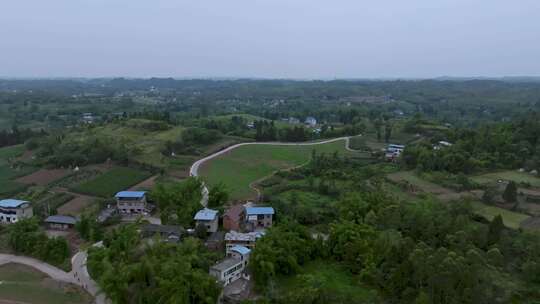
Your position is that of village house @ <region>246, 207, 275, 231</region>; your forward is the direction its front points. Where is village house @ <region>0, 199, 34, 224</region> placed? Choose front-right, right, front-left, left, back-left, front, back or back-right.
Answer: right

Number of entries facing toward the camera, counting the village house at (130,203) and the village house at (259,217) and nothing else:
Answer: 2

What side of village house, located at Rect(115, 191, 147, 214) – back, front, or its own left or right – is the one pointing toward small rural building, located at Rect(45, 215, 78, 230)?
right

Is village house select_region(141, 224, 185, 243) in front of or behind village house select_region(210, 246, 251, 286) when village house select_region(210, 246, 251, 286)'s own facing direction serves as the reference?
behind

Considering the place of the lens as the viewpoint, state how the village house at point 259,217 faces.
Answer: facing the viewer

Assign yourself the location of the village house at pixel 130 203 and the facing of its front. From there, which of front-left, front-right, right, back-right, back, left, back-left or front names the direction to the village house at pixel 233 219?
front-left

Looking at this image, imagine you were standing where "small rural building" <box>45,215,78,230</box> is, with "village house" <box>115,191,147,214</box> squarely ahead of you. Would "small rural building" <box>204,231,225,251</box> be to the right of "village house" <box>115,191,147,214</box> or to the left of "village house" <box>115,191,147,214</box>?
right

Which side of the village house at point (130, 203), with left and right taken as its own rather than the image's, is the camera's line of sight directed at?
front

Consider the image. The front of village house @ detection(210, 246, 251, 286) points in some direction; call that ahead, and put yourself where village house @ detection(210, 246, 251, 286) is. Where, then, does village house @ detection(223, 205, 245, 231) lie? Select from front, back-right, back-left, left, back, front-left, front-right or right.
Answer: back-left

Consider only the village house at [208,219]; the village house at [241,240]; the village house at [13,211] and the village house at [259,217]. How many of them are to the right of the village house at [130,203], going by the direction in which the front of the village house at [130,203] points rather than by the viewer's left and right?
1
